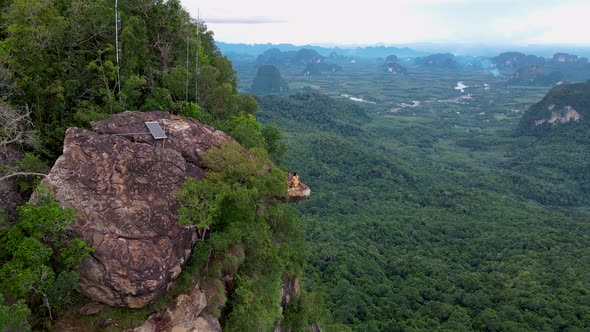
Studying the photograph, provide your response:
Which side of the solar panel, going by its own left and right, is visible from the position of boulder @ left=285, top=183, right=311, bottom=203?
left

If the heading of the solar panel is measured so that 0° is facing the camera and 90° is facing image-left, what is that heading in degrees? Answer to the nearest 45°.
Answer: approximately 315°
